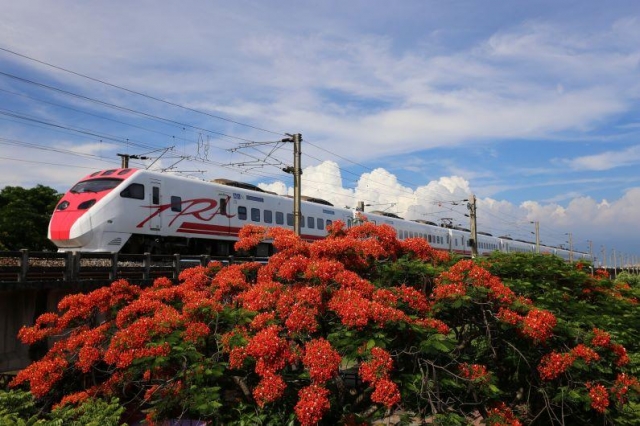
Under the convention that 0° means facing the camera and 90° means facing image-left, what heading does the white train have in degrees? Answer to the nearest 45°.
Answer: approximately 45°

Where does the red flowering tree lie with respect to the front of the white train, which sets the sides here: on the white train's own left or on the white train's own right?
on the white train's own left

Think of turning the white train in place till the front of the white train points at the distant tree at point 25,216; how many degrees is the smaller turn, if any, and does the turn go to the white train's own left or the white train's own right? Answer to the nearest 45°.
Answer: approximately 90° to the white train's own right
